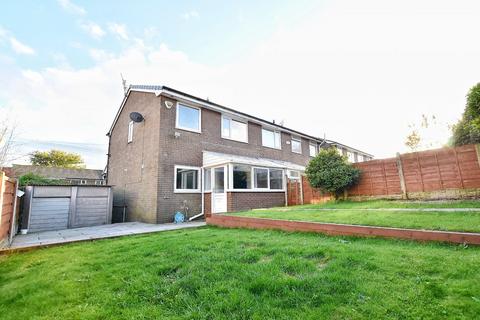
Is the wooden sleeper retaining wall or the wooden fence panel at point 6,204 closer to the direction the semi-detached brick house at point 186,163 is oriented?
the wooden sleeper retaining wall

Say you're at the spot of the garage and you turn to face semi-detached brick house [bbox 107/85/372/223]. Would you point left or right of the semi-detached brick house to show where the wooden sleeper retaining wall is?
right

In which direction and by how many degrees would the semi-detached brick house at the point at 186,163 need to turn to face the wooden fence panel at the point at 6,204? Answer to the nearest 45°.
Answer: approximately 90° to its right

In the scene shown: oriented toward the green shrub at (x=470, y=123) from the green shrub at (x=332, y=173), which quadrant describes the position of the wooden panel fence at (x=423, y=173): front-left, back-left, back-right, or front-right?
front-right

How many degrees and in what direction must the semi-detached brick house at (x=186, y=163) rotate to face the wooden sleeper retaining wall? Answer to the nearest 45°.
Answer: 0° — it already faces it

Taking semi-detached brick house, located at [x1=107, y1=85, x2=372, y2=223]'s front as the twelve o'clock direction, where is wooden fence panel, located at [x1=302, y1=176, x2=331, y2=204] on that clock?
The wooden fence panel is roughly at 10 o'clock from the semi-detached brick house.

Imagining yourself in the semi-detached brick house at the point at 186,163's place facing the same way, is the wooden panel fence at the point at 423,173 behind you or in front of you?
in front

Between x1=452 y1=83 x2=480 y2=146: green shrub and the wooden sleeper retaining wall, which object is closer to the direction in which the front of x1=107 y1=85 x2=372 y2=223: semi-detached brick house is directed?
the wooden sleeper retaining wall

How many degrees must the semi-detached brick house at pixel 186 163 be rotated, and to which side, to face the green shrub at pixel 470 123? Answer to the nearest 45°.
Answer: approximately 45° to its left

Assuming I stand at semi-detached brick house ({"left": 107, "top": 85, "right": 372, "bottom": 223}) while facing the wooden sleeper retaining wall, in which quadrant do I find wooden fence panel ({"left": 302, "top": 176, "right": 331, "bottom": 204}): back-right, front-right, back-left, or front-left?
front-left
